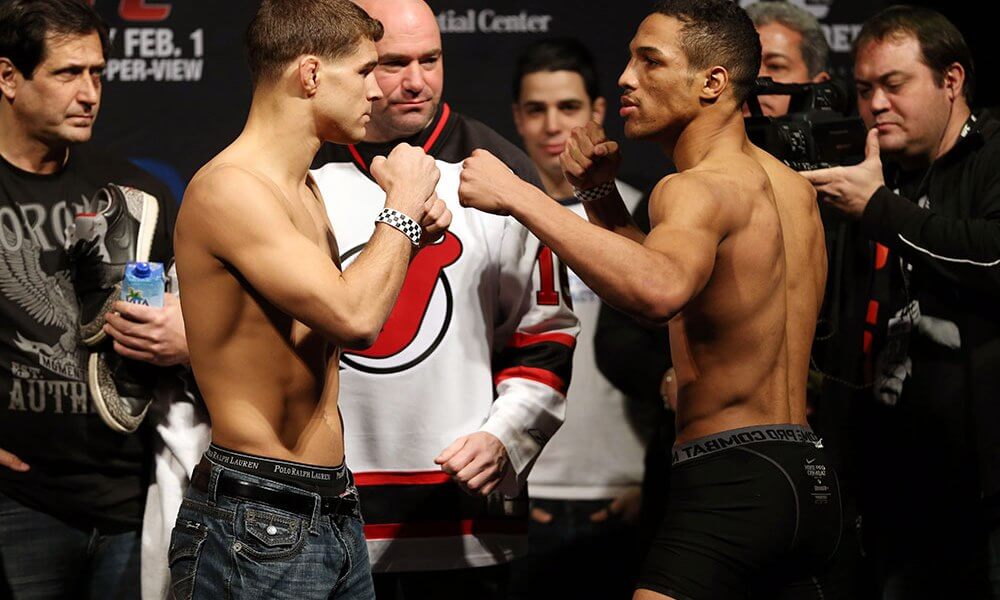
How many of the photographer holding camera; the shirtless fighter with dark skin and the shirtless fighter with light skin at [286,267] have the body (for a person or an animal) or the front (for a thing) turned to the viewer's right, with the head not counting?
1

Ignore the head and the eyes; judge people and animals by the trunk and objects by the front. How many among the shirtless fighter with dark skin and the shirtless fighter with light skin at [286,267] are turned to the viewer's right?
1

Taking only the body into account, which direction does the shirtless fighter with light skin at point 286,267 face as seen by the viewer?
to the viewer's right

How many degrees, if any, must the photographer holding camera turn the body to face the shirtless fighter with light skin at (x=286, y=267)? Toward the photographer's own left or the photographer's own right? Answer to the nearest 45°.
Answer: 0° — they already face them

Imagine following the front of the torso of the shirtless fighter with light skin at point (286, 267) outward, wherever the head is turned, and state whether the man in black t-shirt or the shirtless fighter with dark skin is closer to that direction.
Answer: the shirtless fighter with dark skin

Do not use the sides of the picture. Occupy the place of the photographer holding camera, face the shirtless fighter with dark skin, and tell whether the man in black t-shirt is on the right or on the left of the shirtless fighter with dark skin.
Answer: right

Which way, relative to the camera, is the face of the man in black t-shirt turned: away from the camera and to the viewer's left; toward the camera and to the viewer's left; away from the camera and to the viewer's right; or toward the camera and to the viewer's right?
toward the camera and to the viewer's right

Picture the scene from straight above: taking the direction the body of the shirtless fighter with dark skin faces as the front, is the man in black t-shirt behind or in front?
in front

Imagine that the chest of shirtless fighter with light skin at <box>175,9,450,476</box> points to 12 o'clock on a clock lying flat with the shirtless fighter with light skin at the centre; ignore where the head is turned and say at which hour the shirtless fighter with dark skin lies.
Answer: The shirtless fighter with dark skin is roughly at 12 o'clock from the shirtless fighter with light skin.

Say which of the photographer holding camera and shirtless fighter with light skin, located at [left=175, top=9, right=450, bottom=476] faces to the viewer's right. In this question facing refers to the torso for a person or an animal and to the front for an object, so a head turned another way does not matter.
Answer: the shirtless fighter with light skin

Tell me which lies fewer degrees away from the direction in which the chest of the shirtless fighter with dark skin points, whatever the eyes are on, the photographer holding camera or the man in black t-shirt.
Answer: the man in black t-shirt

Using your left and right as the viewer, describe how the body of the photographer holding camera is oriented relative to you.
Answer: facing the viewer and to the left of the viewer
